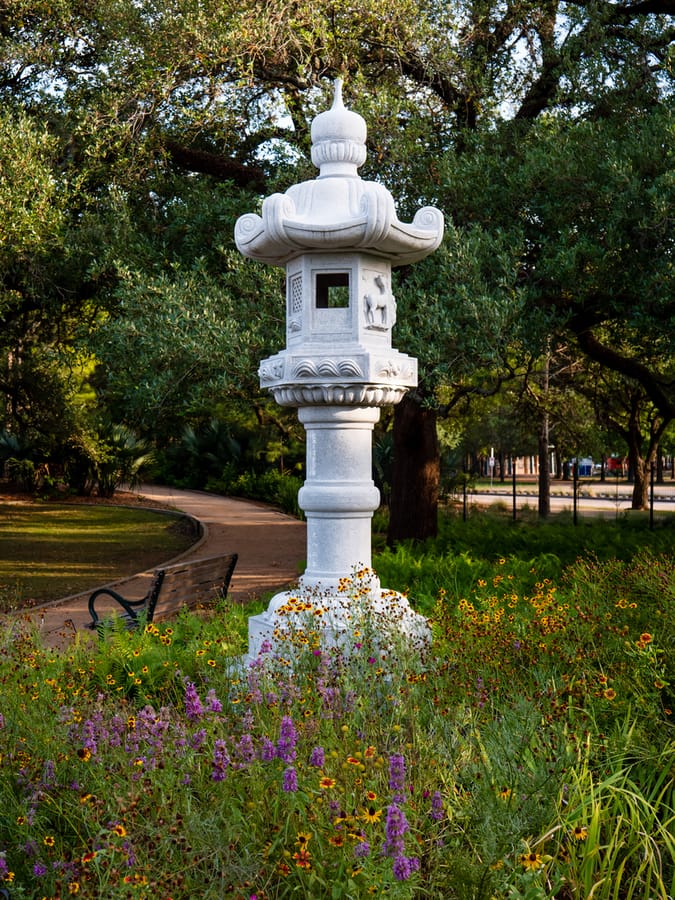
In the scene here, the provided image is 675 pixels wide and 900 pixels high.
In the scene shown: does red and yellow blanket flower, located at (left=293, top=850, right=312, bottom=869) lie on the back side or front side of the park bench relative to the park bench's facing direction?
on the back side

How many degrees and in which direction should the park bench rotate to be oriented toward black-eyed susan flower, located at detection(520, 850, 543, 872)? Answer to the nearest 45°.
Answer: approximately 135° to its left

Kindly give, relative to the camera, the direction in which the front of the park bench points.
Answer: facing away from the viewer and to the left of the viewer

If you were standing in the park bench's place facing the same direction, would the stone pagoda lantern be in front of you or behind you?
behind

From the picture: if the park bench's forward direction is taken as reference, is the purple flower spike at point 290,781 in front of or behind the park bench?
behind

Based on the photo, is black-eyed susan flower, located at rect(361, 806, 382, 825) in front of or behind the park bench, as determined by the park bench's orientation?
behind
